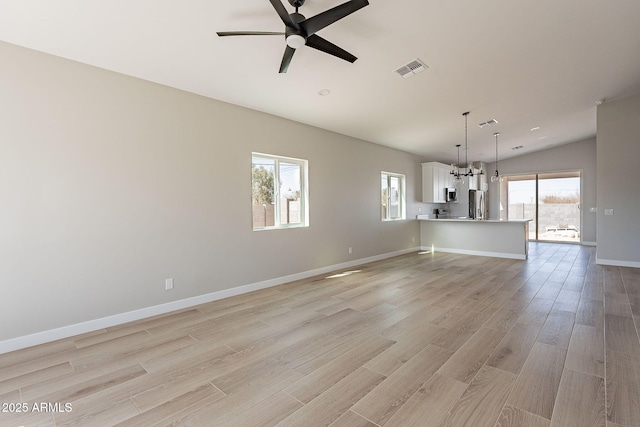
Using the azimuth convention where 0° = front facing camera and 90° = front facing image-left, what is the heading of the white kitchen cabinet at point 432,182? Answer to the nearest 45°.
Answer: approximately 315°

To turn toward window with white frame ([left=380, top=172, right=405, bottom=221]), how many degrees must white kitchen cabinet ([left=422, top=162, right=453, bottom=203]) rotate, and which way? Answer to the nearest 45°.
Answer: approximately 90° to its right

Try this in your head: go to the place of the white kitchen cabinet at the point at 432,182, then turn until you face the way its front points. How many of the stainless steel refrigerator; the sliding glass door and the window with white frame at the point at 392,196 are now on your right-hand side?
1

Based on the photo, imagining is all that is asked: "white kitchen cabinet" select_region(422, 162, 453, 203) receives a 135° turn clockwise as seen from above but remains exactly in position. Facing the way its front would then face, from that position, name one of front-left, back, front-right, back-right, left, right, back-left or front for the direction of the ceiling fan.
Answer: left

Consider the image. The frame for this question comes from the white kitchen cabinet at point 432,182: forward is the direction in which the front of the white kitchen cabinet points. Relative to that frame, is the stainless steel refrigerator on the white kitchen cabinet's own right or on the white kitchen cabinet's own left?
on the white kitchen cabinet's own left

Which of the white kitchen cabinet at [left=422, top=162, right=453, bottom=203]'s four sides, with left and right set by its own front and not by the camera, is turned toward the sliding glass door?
left

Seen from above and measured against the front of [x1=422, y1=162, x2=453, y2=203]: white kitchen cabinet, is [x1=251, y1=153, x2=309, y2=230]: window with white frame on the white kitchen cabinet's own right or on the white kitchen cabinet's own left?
on the white kitchen cabinet's own right
